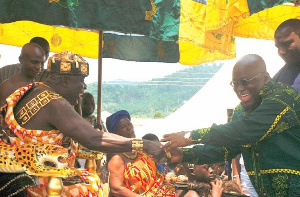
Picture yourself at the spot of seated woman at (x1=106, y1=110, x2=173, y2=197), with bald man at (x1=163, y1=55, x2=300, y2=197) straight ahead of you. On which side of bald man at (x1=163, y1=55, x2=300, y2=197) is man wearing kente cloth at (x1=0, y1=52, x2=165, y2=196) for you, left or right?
right

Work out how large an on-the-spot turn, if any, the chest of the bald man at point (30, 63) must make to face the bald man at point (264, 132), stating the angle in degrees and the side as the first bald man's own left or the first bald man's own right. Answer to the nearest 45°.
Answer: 0° — they already face them

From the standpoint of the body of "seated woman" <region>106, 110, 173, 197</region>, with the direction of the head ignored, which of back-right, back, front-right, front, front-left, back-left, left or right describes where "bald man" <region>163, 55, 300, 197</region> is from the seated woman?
front

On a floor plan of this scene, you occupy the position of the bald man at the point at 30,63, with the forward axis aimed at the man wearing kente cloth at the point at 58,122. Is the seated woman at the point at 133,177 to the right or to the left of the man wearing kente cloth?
left

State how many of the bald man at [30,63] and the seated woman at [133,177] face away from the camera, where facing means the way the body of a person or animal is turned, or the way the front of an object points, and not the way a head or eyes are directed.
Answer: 0

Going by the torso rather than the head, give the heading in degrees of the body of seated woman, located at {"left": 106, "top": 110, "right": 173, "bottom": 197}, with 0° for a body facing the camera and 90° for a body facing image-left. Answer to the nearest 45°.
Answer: approximately 315°

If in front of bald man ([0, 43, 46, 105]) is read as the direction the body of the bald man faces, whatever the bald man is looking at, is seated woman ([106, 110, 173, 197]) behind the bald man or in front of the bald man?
in front

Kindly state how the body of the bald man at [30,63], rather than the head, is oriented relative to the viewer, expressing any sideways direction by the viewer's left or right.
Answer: facing the viewer and to the right of the viewer

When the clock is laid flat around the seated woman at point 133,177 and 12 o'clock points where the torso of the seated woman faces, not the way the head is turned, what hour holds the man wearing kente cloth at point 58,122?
The man wearing kente cloth is roughly at 2 o'clock from the seated woman.

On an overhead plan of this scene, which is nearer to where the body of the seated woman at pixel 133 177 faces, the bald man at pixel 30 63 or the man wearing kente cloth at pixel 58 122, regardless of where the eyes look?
the man wearing kente cloth

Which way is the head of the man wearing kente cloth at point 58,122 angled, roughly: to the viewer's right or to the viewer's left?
to the viewer's right

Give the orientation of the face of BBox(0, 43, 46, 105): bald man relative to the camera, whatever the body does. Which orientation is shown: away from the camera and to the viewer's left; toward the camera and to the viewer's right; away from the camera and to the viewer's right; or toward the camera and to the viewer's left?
toward the camera and to the viewer's right

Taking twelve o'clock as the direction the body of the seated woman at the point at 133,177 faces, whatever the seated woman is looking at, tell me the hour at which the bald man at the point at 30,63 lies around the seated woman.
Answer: The bald man is roughly at 3 o'clock from the seated woman.
